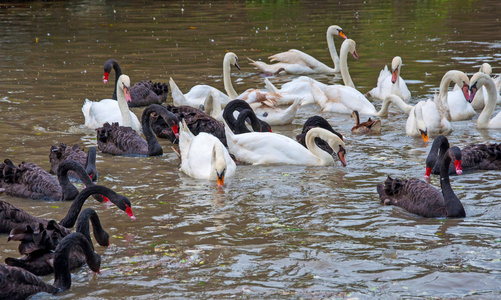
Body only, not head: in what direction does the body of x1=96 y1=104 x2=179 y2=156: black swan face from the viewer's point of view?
to the viewer's right

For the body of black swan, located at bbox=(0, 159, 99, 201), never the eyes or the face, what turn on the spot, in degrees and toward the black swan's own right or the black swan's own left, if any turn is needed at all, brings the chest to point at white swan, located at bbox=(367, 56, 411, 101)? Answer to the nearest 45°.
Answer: approximately 45° to the black swan's own left

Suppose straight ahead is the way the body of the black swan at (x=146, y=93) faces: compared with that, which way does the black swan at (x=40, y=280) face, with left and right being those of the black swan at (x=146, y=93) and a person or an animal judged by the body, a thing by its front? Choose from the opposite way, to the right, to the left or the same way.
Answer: the opposite way

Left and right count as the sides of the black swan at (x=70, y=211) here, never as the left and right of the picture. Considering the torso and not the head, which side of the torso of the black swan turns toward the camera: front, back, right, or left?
right

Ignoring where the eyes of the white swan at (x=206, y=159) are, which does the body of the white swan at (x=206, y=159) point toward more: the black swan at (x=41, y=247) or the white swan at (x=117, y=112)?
the black swan

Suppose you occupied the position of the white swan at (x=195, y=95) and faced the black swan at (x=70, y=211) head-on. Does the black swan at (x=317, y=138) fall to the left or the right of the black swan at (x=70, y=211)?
left

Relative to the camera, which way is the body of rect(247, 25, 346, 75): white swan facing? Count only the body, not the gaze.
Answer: to the viewer's right

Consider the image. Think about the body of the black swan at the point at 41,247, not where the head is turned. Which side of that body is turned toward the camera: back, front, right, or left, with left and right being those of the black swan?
right

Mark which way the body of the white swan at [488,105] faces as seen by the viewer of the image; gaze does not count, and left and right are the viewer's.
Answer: facing to the left of the viewer

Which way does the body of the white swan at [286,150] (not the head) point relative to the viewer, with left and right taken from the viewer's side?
facing to the right of the viewer

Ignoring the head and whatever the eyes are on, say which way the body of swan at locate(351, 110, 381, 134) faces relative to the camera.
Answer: to the viewer's left

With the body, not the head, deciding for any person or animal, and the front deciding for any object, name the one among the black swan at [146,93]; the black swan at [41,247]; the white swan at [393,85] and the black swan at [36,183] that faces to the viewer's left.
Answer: the black swan at [146,93]

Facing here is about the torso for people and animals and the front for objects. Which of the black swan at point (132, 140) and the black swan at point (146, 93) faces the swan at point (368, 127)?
the black swan at point (132, 140)

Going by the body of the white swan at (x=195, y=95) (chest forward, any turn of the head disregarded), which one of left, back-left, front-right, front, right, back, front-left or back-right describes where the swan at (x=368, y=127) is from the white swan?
front-right
